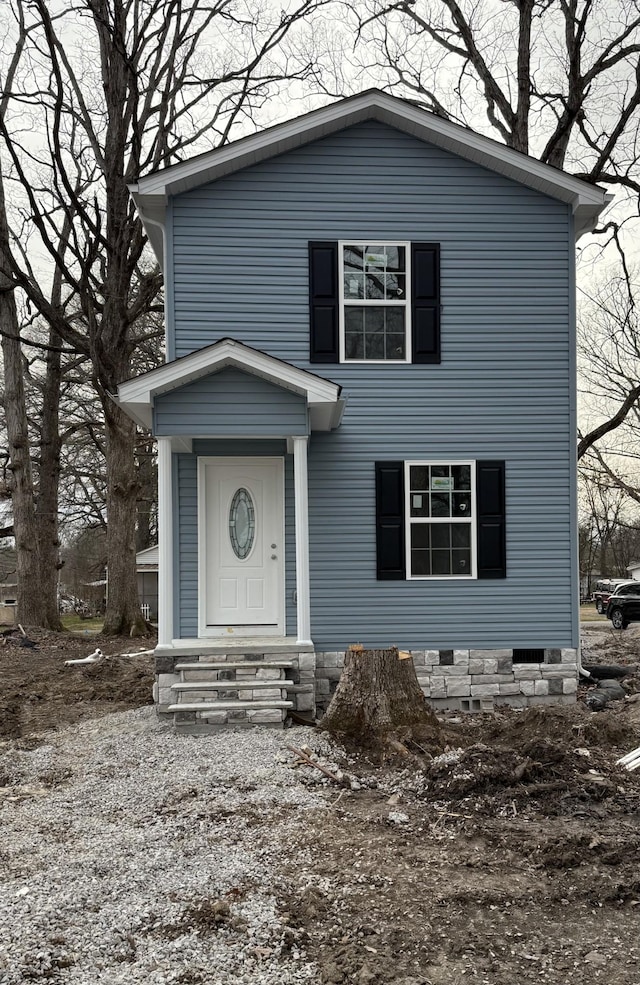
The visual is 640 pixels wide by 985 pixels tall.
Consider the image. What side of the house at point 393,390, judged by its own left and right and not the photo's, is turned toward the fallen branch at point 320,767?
front

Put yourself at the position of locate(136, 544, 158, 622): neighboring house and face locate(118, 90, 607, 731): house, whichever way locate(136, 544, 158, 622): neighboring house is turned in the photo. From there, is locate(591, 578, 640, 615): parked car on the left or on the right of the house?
left

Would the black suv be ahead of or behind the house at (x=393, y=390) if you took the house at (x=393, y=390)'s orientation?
behind

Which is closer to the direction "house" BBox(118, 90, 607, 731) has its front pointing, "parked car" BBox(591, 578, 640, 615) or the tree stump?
the tree stump

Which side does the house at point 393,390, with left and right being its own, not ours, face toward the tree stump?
front

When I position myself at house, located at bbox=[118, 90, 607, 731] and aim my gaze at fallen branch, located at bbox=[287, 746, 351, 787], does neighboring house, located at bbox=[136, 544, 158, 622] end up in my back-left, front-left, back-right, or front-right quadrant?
back-right

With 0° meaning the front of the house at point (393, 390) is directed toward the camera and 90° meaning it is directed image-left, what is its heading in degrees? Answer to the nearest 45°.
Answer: approximately 0°
